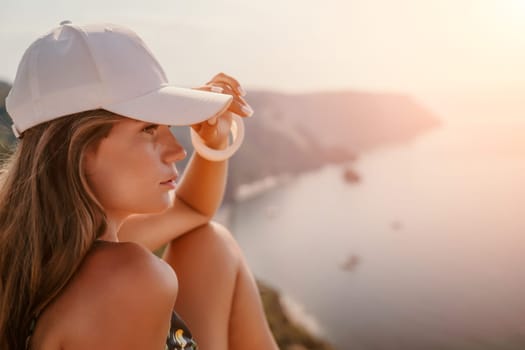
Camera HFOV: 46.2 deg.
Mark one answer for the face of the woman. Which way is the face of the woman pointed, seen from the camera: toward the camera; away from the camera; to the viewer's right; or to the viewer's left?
to the viewer's right

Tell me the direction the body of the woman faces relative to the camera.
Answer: to the viewer's right
